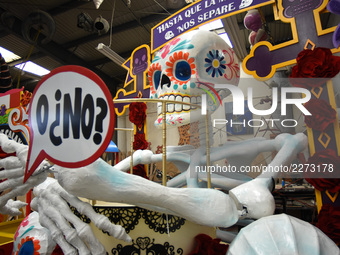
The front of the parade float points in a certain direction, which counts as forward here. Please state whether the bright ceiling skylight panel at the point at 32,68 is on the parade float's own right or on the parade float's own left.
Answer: on the parade float's own right

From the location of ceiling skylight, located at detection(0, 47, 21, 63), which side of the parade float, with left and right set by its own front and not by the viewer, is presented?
right

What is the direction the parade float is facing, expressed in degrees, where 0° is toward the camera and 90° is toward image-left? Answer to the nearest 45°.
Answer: approximately 45°
